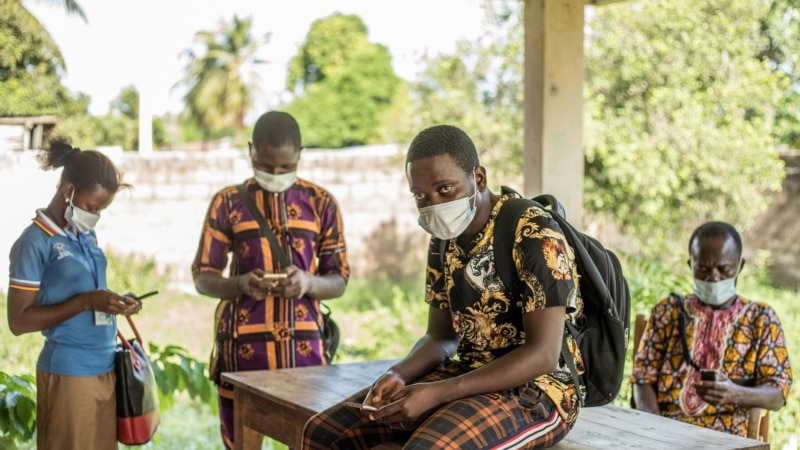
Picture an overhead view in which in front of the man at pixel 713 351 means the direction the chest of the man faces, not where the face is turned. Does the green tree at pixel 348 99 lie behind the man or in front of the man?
behind

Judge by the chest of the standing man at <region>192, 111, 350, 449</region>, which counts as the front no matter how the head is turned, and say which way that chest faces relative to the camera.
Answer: toward the camera

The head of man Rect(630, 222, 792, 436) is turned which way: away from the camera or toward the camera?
toward the camera

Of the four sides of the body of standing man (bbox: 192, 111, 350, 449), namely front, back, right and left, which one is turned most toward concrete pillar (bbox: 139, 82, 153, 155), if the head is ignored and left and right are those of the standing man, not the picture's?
back

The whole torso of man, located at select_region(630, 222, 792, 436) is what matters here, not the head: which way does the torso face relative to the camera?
toward the camera

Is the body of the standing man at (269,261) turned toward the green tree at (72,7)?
no

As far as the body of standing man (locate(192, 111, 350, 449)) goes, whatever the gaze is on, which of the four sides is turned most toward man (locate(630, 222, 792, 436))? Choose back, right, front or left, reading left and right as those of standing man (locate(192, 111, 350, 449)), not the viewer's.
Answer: left

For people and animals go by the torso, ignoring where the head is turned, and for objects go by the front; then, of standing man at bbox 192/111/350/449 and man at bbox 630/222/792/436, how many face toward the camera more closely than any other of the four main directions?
2

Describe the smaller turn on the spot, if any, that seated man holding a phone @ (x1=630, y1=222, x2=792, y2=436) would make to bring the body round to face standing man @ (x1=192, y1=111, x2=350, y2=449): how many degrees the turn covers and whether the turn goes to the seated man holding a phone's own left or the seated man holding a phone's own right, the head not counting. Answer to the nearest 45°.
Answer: approximately 90° to the seated man holding a phone's own right

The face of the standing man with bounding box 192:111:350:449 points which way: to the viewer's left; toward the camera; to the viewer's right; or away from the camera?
toward the camera

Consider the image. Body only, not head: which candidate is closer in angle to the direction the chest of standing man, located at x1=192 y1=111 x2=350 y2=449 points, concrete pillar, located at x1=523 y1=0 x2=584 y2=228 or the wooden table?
the wooden table

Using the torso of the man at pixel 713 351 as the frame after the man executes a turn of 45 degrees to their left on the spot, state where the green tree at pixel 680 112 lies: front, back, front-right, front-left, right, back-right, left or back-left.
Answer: back-left

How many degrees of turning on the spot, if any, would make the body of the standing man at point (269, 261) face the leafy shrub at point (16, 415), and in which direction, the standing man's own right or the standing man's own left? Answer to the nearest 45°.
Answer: approximately 135° to the standing man's own right
